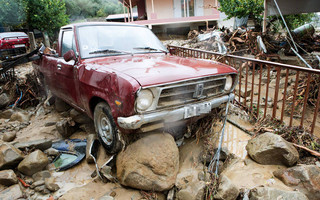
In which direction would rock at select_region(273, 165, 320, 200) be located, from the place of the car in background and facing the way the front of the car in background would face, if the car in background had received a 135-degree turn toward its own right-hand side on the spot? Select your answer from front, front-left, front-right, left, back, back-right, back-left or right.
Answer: front-right

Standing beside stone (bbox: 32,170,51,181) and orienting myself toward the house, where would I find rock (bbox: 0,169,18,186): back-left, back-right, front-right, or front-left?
back-left
